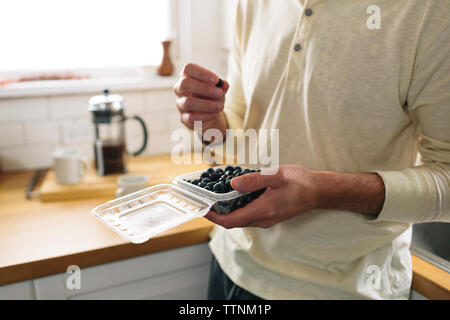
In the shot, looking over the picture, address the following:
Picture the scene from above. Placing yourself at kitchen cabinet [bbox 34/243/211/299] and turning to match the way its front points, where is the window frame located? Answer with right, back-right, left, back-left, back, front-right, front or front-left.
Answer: back-left

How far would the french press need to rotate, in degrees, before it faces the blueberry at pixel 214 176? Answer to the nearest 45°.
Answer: approximately 90° to its left

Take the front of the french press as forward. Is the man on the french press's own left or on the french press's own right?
on the french press's own left

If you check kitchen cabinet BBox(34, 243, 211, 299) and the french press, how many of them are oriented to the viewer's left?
1

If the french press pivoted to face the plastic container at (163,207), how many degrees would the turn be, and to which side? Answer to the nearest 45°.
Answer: approximately 90° to its left

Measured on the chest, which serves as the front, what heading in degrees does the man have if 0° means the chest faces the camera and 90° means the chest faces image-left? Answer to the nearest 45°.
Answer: approximately 45°

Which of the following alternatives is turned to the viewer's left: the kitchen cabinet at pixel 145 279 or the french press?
the french press

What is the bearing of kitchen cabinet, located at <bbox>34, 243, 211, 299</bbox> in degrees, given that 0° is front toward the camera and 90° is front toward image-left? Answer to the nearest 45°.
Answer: approximately 315°

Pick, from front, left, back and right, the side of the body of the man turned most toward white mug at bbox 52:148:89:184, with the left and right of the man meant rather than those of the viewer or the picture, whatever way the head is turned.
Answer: right

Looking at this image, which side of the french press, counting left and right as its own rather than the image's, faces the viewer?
left
